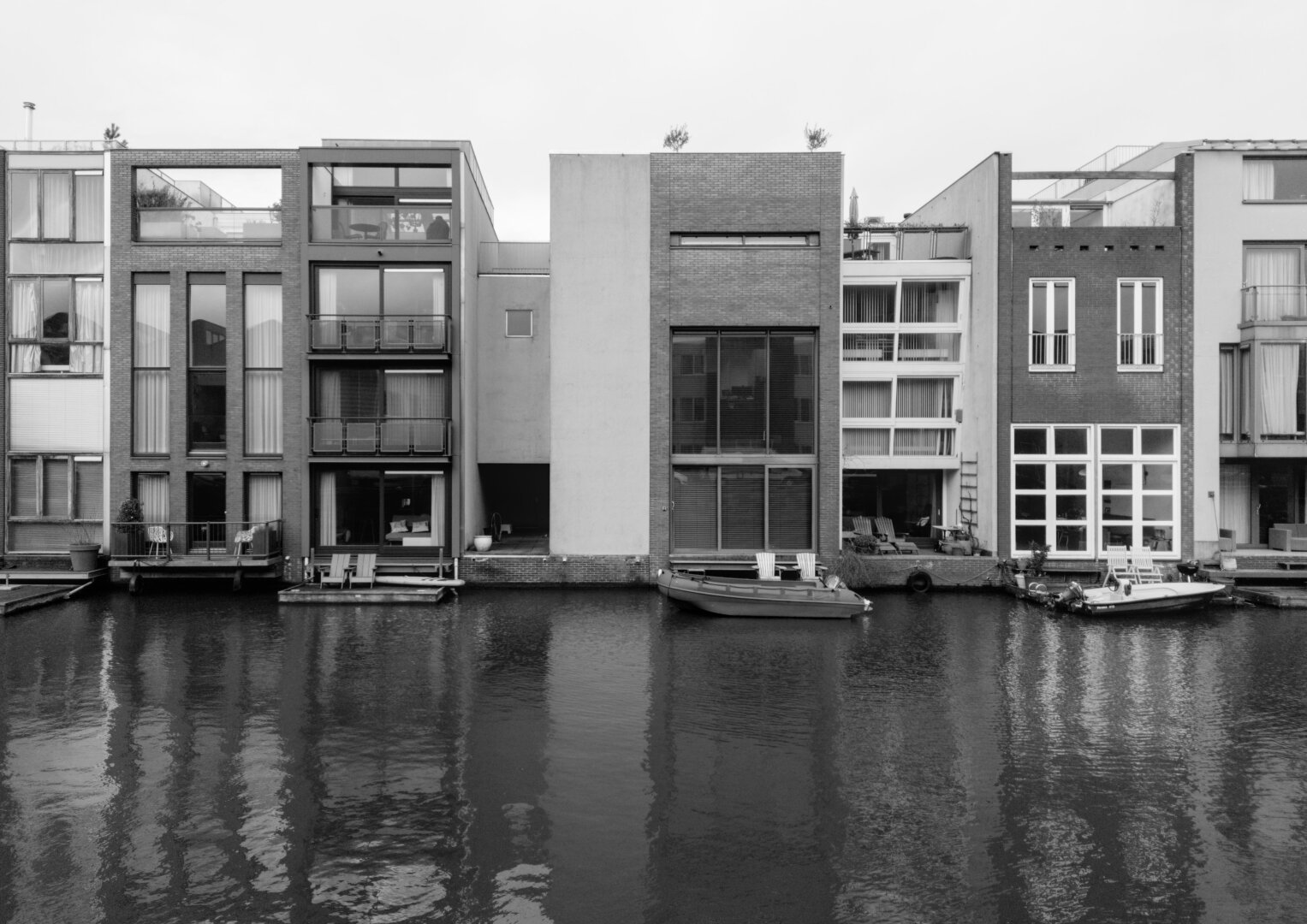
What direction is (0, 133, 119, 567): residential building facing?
toward the camera

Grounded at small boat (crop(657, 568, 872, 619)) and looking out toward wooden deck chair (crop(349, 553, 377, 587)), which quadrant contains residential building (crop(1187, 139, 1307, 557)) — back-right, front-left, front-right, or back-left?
back-right

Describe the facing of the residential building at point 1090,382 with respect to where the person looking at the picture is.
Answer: facing the viewer

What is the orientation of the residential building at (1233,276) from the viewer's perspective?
toward the camera

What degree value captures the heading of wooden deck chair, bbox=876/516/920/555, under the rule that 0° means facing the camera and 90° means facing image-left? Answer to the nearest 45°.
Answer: approximately 315°

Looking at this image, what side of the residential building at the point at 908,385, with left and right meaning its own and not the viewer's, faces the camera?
front

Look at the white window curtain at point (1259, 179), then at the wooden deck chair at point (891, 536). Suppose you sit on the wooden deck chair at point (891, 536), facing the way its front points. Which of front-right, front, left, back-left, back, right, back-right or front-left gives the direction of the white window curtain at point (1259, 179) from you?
front-left

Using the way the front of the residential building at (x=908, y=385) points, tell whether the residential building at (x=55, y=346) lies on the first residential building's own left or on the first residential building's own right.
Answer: on the first residential building's own right

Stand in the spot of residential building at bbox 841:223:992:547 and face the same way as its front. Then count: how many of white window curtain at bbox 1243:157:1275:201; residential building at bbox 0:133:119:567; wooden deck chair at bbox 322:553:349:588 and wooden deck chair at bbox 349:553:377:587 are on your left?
1

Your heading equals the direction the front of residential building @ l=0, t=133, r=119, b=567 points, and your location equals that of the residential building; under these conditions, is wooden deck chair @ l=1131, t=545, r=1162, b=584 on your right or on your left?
on your left

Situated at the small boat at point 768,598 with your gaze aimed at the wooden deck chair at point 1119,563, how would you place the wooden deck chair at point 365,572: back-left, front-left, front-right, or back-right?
back-left
